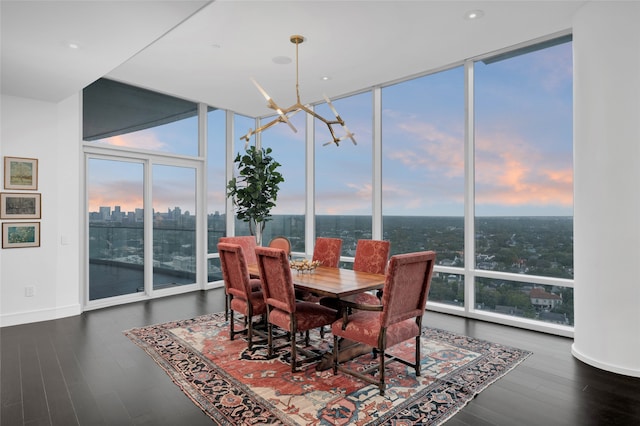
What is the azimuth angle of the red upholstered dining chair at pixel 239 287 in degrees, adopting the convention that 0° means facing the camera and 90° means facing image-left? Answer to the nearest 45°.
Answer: approximately 225°

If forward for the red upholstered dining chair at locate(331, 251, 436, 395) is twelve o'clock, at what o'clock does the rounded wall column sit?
The rounded wall column is roughly at 4 o'clock from the red upholstered dining chair.

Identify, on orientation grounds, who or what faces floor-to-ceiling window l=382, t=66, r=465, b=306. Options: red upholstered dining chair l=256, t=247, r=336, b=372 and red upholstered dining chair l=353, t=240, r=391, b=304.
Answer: red upholstered dining chair l=256, t=247, r=336, b=372

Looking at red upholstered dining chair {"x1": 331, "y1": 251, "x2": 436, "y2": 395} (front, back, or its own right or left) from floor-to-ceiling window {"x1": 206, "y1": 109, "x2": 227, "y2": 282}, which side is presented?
front

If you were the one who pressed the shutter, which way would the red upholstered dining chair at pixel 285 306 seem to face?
facing away from the viewer and to the right of the viewer

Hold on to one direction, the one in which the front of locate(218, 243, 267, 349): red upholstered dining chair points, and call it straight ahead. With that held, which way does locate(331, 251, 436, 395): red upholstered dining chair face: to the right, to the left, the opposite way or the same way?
to the left

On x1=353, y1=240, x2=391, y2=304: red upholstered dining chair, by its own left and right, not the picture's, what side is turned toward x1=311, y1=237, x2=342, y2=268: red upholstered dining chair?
right

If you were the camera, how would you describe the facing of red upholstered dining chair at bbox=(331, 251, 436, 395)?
facing away from the viewer and to the left of the viewer

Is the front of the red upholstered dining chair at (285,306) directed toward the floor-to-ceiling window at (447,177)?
yes

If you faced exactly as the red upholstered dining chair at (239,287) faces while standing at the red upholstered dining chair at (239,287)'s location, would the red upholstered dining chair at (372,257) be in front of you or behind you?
in front

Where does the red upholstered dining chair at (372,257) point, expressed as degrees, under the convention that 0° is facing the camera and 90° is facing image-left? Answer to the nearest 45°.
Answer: approximately 45°

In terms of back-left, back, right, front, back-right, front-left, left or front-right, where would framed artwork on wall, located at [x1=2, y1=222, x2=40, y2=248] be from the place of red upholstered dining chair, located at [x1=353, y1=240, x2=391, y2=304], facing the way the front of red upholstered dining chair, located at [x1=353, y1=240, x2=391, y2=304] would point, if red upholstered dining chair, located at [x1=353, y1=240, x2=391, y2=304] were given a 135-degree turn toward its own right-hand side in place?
left

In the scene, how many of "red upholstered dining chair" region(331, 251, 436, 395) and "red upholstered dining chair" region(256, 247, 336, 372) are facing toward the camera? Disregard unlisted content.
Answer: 0

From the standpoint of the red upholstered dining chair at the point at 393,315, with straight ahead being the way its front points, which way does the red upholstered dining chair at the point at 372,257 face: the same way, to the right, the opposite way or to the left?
to the left

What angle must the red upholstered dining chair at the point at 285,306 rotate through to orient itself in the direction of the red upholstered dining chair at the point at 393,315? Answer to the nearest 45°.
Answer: approximately 90° to its right
